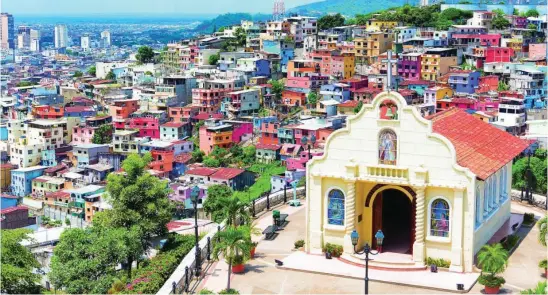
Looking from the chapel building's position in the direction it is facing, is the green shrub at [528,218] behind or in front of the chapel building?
behind

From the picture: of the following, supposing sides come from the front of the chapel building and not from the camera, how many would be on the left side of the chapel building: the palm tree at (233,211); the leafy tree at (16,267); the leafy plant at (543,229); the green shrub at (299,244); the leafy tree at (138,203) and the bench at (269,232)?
1

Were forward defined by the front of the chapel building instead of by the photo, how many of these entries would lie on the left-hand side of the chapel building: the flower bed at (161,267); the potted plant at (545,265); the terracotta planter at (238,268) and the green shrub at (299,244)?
1

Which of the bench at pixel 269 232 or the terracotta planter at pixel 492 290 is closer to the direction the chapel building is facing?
the terracotta planter

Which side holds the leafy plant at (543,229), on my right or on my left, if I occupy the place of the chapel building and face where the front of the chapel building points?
on my left

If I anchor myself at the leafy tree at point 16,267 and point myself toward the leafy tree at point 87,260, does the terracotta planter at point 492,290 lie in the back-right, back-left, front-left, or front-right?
front-right

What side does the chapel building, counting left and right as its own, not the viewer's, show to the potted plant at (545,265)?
left

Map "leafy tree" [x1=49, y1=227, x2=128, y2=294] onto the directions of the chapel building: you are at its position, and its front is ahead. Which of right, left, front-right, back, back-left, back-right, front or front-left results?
right

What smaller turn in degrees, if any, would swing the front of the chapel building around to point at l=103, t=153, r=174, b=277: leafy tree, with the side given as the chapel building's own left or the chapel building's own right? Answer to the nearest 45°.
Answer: approximately 90° to the chapel building's own right

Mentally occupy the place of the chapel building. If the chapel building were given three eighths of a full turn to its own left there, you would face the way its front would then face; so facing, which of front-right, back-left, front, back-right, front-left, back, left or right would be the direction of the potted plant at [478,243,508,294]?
right

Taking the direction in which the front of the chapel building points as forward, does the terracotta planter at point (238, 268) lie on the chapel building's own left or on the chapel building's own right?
on the chapel building's own right

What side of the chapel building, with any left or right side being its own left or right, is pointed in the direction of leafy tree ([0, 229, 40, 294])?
right

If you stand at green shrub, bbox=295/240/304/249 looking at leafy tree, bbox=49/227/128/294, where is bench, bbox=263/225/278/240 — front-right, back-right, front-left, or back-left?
front-right

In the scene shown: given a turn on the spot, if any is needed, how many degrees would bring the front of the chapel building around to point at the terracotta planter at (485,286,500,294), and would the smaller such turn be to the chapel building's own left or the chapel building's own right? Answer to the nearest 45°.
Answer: approximately 45° to the chapel building's own left

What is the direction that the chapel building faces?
toward the camera
